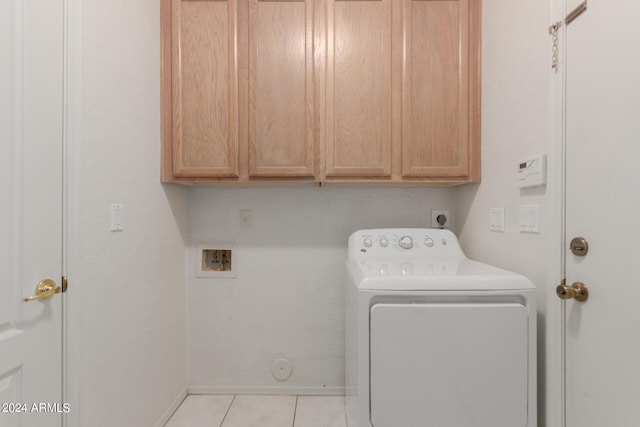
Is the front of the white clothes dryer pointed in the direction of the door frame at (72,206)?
no

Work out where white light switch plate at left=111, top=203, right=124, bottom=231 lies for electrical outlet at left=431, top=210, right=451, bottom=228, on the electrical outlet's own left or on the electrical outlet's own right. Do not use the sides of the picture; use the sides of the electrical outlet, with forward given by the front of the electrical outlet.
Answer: on the electrical outlet's own right

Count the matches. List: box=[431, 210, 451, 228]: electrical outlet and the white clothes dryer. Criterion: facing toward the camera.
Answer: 2

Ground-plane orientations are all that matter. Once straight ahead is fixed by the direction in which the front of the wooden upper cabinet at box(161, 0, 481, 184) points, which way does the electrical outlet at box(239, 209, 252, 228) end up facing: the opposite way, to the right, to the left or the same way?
the same way

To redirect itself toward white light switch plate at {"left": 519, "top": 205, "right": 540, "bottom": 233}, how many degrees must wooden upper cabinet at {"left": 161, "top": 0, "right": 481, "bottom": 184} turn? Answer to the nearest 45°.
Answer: approximately 45° to its left

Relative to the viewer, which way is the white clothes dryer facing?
toward the camera

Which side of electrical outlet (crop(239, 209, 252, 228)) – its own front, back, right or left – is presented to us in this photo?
front

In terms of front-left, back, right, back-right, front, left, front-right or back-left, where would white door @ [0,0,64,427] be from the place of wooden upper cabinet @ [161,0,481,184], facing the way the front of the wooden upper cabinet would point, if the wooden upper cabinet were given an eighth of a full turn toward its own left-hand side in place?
right

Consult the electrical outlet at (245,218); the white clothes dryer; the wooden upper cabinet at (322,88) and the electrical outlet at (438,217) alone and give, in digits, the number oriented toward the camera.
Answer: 4

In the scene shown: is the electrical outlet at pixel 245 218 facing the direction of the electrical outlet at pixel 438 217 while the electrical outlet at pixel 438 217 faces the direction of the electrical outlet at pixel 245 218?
no

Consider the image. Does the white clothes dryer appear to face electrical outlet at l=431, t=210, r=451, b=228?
no

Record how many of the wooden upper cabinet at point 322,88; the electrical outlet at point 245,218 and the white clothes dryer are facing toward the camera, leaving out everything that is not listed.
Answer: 3

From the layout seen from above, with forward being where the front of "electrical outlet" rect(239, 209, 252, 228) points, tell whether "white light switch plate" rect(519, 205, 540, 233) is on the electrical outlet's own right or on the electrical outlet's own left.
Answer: on the electrical outlet's own left

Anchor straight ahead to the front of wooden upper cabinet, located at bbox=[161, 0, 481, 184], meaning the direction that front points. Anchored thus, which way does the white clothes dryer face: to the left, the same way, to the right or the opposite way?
the same way

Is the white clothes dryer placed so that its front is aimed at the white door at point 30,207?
no
